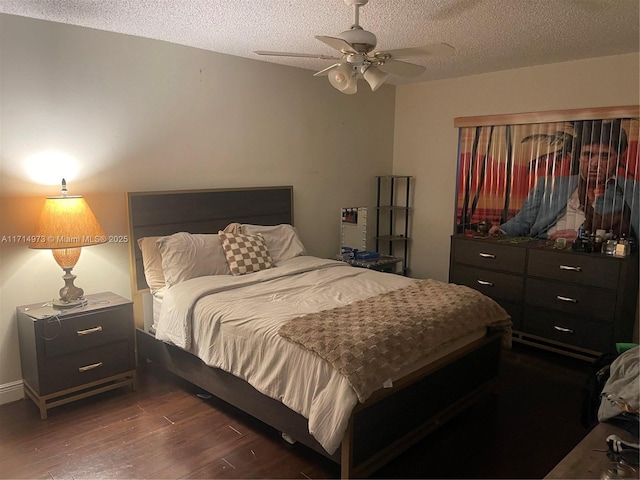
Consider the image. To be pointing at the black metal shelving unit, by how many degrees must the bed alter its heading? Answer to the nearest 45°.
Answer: approximately 135° to its left

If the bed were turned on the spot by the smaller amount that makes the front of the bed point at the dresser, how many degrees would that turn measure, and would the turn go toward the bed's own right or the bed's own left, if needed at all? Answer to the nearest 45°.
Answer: approximately 90° to the bed's own left

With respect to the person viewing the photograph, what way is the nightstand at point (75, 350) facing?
facing the viewer and to the right of the viewer

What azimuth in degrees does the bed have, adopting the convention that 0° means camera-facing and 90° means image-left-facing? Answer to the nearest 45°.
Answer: approximately 315°

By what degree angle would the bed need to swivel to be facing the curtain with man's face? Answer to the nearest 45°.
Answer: approximately 90° to its left

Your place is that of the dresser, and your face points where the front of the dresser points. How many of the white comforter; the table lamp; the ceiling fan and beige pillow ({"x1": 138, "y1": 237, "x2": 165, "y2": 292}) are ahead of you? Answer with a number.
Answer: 4

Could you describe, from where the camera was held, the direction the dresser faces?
facing the viewer and to the left of the viewer

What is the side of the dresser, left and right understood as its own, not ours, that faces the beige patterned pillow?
front

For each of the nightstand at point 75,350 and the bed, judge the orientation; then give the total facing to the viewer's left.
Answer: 0

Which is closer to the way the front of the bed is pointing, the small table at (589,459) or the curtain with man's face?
the small table
